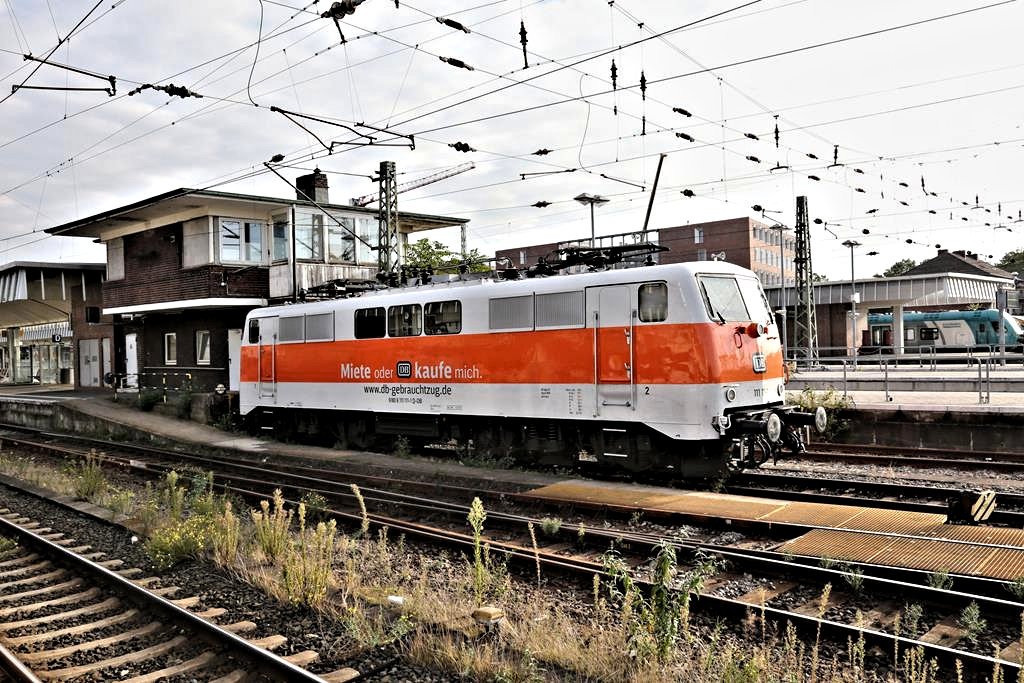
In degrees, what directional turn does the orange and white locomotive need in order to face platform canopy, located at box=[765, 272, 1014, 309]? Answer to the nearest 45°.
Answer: approximately 90° to its left

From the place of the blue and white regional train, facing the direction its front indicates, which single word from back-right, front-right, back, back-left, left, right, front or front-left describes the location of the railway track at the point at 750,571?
right

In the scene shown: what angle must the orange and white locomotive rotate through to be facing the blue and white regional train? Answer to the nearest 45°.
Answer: approximately 90° to its left

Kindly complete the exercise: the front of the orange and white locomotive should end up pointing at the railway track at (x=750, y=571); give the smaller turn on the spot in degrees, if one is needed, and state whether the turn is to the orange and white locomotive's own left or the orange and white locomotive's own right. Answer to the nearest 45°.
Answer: approximately 45° to the orange and white locomotive's own right

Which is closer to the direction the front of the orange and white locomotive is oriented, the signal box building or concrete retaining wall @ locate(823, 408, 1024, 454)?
the concrete retaining wall

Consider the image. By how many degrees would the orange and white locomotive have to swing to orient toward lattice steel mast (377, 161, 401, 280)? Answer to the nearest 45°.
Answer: approximately 180°

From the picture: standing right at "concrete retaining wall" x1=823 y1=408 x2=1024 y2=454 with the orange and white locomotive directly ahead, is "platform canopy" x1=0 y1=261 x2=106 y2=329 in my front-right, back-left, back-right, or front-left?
front-right

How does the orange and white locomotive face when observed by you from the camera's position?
facing the viewer and to the right of the viewer

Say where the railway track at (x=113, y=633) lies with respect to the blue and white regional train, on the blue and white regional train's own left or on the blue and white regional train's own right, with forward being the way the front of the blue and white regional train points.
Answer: on the blue and white regional train's own right
